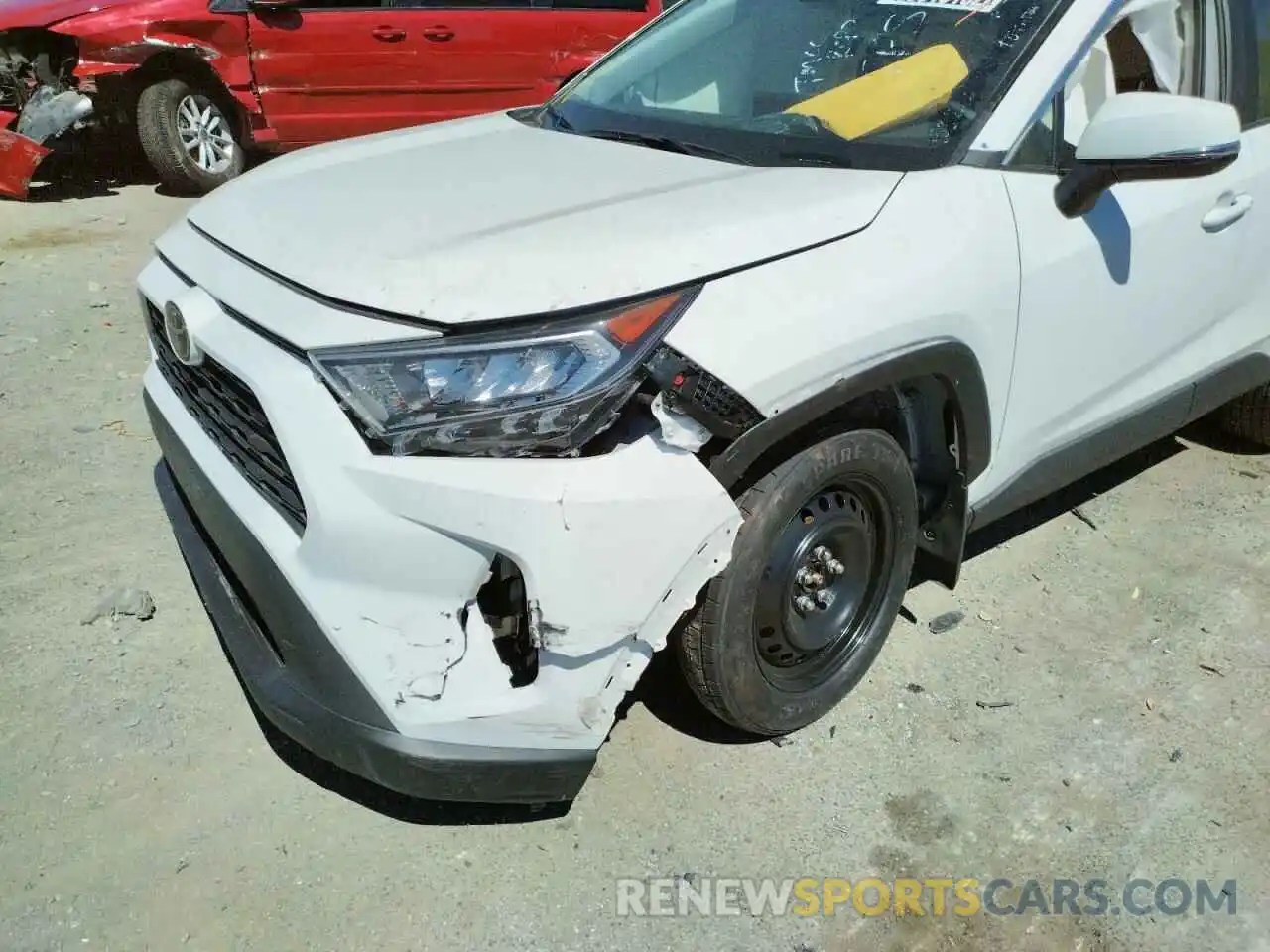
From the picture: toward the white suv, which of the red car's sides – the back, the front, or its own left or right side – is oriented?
left

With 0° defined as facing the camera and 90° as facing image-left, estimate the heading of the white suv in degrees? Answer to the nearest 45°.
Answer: approximately 45°

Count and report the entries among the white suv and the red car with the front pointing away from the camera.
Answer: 0

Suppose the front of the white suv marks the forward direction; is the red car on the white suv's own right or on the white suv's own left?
on the white suv's own right

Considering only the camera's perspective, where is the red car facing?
facing to the left of the viewer
